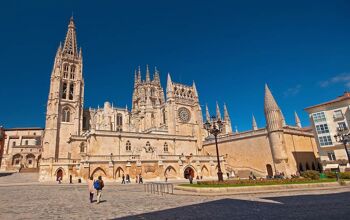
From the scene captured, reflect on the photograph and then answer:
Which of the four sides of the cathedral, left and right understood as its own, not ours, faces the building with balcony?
left

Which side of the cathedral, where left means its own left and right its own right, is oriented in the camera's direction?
left
